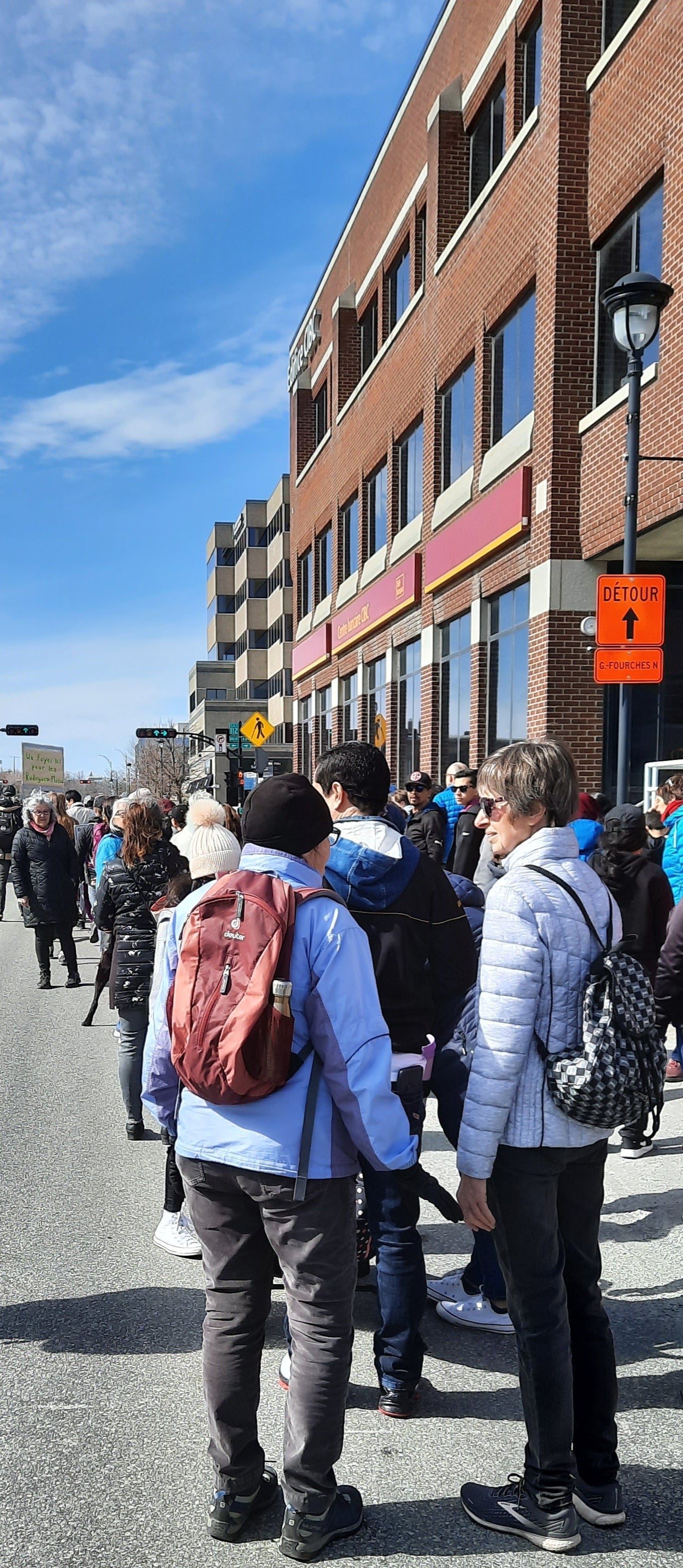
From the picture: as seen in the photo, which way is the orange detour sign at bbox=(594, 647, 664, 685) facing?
toward the camera

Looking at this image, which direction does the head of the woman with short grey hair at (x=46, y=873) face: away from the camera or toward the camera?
toward the camera

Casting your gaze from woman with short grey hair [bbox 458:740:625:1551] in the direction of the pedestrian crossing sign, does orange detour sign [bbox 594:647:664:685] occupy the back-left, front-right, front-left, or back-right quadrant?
front-right

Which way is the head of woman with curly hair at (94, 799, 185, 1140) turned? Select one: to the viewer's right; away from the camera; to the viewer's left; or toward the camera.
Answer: away from the camera

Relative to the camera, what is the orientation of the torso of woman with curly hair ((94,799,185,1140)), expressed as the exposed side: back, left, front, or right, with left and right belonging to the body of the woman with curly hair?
back

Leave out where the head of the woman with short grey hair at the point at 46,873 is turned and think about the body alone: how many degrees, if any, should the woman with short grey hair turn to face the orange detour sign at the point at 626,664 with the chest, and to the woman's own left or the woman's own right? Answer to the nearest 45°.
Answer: approximately 45° to the woman's own left

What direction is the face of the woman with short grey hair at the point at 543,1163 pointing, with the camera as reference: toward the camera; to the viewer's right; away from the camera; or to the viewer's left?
to the viewer's left

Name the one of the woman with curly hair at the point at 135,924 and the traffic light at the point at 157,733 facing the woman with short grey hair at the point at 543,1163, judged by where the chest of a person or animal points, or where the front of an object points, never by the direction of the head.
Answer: the traffic light

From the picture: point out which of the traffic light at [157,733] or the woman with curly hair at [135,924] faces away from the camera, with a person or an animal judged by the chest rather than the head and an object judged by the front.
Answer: the woman with curly hair

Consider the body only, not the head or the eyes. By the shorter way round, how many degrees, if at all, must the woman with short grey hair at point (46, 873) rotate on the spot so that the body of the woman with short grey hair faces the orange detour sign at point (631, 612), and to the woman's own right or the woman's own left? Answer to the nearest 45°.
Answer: approximately 45° to the woman's own left

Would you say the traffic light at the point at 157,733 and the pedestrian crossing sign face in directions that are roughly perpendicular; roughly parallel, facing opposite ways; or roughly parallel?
roughly parallel

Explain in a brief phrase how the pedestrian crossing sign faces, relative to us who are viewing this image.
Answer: facing the viewer

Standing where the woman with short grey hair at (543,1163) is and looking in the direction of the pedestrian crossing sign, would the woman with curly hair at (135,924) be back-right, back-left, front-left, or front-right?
front-left

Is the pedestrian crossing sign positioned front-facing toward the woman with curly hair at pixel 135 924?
yes

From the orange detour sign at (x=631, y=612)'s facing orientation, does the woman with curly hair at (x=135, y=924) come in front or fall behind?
in front

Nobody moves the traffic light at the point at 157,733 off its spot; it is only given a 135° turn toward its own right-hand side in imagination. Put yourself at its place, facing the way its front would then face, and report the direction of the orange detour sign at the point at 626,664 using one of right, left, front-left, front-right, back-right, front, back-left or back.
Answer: back-left

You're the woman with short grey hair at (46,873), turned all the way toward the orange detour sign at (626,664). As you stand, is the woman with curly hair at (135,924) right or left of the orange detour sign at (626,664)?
right

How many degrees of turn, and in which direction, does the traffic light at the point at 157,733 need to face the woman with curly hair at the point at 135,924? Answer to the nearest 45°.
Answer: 0° — it already faces them
